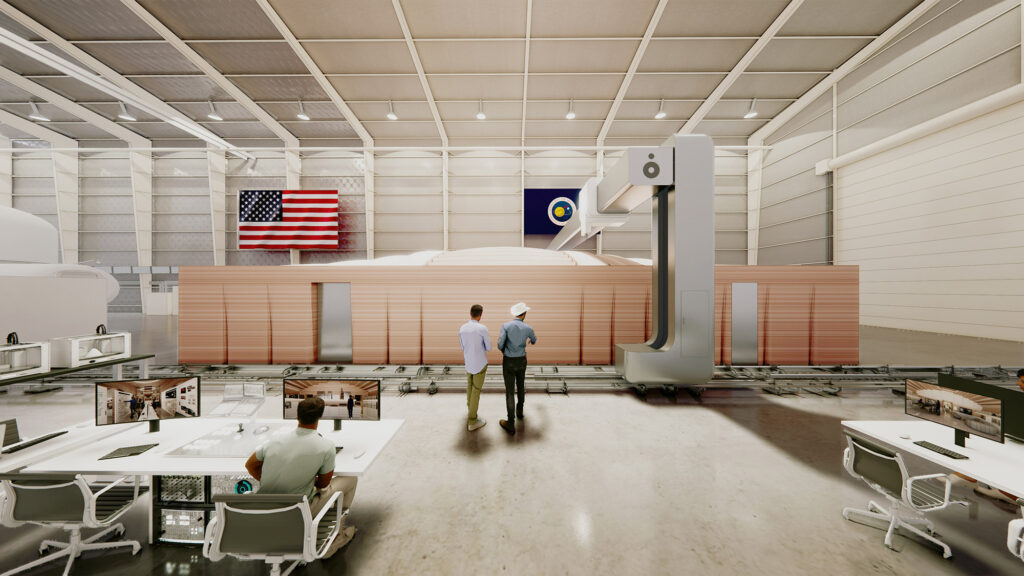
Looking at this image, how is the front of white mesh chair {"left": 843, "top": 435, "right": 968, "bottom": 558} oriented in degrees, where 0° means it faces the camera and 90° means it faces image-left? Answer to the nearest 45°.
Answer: approximately 225°

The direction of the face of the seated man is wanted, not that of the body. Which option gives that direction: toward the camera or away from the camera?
away from the camera

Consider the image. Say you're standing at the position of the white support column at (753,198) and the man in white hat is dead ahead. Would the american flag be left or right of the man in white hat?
right

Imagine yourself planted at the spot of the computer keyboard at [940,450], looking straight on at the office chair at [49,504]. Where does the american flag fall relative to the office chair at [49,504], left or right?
right

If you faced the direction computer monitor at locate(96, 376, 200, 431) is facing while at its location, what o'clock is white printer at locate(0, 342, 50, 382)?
The white printer is roughly at 5 o'clock from the computer monitor.

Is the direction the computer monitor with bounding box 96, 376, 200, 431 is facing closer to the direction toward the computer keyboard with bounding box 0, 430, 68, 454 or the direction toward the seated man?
the seated man

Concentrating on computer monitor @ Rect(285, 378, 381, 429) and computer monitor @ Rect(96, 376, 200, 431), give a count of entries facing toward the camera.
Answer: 2

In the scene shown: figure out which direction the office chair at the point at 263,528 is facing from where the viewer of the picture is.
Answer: facing away from the viewer and to the right of the viewer

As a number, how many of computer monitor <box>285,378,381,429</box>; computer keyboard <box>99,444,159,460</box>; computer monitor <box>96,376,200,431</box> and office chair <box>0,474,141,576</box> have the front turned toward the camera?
3

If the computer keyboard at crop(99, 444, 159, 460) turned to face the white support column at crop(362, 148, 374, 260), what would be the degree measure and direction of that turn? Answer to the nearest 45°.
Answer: approximately 135° to its left

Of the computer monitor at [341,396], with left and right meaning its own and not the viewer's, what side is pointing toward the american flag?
back

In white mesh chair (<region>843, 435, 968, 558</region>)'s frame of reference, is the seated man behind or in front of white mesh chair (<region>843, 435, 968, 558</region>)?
behind

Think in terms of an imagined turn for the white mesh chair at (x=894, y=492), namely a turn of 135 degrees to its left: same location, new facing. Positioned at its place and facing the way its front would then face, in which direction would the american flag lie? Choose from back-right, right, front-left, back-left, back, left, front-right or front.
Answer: front

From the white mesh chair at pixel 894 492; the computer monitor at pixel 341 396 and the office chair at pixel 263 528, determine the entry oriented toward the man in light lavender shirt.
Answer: the office chair
